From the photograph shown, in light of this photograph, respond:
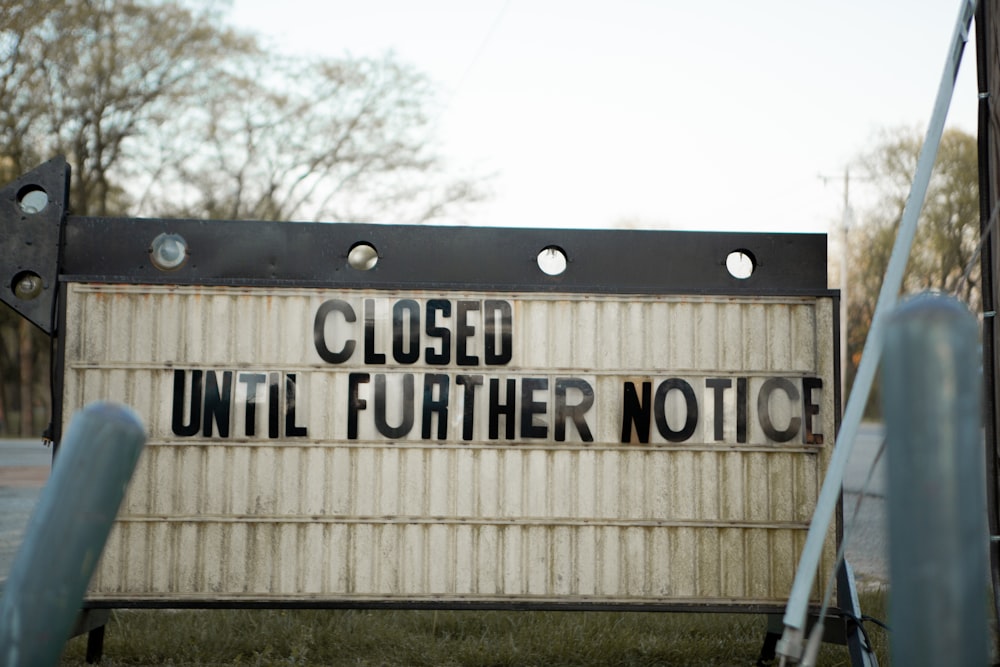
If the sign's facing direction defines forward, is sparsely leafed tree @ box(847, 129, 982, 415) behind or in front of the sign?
behind

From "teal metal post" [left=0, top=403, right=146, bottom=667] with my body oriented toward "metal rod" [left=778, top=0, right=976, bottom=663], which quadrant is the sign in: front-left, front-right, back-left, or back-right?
front-left

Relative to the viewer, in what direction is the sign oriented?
toward the camera

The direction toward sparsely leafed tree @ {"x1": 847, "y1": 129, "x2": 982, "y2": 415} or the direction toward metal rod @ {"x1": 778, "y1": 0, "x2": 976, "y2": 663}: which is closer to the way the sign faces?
the metal rod

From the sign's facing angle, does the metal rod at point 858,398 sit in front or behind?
in front

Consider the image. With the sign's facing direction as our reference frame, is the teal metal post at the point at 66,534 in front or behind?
in front

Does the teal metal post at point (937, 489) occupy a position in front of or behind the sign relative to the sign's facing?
in front

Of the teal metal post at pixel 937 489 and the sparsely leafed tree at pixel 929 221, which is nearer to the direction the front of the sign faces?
the teal metal post

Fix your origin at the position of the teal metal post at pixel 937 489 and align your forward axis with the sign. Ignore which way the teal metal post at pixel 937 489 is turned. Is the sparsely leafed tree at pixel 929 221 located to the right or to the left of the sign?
right
